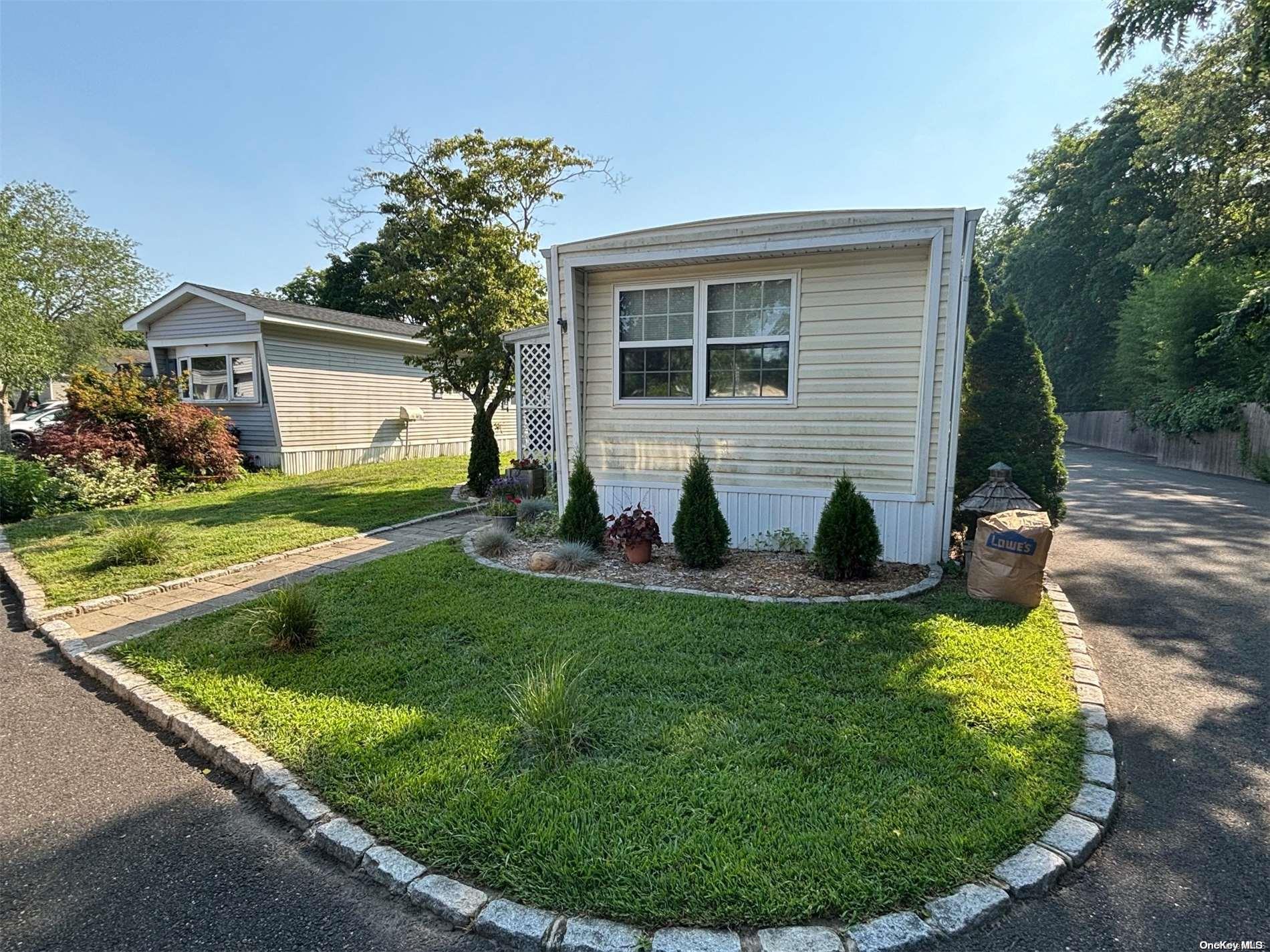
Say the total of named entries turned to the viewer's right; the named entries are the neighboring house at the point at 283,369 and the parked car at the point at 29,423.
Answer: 0

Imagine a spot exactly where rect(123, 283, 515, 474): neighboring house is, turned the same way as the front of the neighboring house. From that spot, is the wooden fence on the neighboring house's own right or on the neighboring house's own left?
on the neighboring house's own left

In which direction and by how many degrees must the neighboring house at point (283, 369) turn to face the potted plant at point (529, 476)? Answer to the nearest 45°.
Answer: approximately 90° to its left

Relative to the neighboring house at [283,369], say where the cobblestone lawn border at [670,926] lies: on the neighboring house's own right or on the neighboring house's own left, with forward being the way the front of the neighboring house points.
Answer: on the neighboring house's own left

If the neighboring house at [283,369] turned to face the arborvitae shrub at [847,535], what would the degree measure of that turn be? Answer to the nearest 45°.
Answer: approximately 45° to its left

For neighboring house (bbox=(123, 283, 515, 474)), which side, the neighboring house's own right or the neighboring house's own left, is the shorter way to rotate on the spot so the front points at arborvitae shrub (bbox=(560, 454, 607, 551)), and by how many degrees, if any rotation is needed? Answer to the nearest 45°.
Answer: approximately 45° to the neighboring house's own left

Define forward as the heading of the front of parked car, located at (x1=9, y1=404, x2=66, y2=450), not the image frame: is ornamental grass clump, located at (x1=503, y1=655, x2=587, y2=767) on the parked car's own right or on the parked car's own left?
on the parked car's own left

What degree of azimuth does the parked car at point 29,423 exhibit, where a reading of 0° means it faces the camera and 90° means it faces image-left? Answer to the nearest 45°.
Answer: approximately 45°

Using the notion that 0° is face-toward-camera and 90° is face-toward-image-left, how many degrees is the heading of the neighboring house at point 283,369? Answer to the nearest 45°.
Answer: approximately 45°

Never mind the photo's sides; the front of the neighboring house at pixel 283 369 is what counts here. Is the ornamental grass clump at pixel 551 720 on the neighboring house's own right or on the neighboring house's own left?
on the neighboring house's own left
